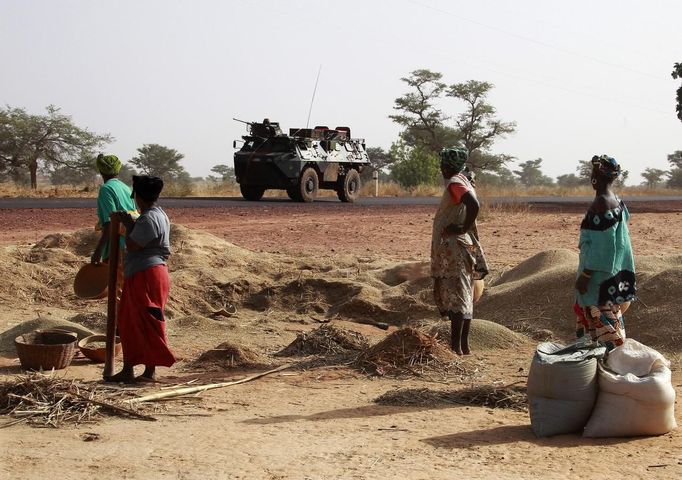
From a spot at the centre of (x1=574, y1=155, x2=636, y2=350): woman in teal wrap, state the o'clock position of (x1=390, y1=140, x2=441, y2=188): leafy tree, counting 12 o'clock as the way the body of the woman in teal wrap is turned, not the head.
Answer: The leafy tree is roughly at 1 o'clock from the woman in teal wrap.

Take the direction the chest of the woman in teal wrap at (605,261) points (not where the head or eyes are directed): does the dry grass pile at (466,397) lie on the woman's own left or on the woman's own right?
on the woman's own left

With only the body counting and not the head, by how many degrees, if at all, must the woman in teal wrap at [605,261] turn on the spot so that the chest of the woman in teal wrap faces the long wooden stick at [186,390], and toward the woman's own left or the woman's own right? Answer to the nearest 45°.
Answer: approximately 45° to the woman's own left

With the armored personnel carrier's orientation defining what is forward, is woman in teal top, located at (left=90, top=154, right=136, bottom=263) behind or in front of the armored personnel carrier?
in front

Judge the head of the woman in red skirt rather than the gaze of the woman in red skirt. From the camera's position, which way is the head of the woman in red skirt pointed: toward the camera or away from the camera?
away from the camera

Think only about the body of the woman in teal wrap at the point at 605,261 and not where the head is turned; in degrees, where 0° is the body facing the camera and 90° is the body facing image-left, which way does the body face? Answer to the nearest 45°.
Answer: approximately 135°

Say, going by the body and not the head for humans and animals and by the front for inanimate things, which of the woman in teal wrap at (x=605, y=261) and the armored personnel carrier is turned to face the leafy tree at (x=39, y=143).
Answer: the woman in teal wrap

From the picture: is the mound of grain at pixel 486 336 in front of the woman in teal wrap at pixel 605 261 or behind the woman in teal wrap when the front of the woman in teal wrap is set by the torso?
in front

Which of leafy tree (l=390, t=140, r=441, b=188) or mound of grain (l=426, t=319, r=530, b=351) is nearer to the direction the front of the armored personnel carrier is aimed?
the mound of grain

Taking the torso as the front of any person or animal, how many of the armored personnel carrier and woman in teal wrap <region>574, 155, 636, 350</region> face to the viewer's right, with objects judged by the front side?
0

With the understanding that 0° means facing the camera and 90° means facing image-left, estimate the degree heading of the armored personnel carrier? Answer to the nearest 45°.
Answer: approximately 45°
